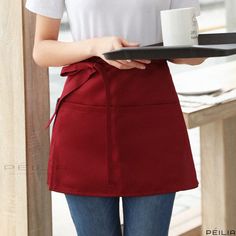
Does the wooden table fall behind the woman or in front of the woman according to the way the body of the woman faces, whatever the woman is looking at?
behind

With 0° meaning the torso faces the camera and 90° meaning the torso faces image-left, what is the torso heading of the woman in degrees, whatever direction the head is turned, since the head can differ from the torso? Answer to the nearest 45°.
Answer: approximately 0°
